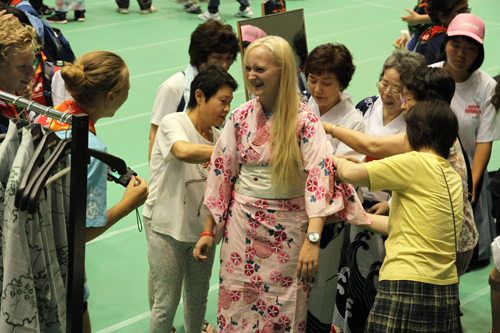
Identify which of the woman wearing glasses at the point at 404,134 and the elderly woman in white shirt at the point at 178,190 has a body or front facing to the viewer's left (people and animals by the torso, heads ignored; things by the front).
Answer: the woman wearing glasses

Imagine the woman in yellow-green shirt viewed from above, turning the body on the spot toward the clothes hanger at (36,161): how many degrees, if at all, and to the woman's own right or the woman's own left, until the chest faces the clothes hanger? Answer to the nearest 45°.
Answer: approximately 90° to the woman's own left

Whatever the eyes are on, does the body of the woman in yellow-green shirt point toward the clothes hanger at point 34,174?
no

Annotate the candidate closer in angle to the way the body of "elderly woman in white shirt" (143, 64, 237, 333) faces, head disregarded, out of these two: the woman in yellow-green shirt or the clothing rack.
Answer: the woman in yellow-green shirt

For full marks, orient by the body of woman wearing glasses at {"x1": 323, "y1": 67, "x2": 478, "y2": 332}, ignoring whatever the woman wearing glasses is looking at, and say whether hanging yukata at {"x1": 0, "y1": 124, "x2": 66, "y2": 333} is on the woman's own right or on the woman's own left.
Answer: on the woman's own left

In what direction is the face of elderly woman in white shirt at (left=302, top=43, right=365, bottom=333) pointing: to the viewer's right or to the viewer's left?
to the viewer's left

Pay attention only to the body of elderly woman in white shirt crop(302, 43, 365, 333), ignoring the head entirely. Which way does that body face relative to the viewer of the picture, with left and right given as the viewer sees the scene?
facing the viewer and to the left of the viewer

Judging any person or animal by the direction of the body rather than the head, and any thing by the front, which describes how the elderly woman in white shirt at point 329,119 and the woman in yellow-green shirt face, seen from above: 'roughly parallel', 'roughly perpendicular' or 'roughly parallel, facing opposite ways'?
roughly perpendicular

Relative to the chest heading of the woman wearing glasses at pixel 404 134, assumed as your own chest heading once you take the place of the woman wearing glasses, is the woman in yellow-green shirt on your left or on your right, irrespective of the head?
on your left

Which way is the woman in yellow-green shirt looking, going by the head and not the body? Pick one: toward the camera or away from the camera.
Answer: away from the camera

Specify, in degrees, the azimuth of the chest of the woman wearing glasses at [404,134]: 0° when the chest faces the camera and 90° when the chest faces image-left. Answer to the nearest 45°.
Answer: approximately 90°

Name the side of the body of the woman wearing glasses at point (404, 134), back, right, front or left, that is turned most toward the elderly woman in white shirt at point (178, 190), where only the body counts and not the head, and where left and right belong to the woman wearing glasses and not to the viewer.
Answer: front
